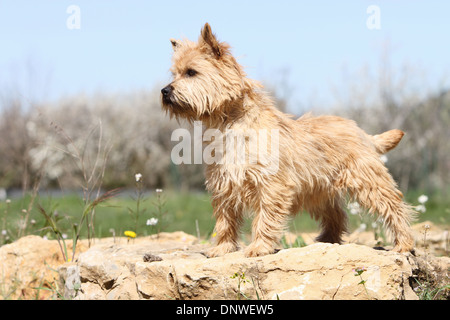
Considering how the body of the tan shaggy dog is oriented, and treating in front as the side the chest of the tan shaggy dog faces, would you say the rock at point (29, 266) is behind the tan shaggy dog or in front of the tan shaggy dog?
in front

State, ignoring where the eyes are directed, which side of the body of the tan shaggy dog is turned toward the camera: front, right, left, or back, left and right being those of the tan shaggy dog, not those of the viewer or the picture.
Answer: left
